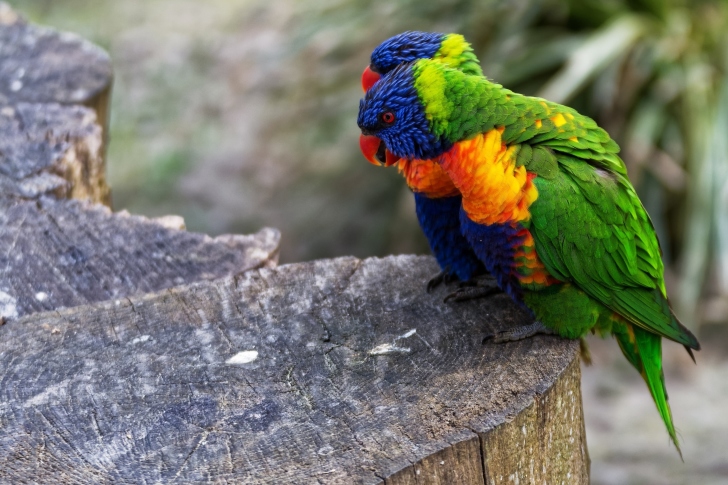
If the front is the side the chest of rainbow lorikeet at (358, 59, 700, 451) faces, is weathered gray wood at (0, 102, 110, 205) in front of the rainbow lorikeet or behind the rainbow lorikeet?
in front

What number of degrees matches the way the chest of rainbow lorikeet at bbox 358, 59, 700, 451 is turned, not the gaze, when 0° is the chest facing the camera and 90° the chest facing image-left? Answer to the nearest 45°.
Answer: approximately 90°

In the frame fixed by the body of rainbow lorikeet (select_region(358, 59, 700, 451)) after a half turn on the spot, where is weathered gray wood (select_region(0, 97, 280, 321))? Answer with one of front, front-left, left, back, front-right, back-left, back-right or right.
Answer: back
